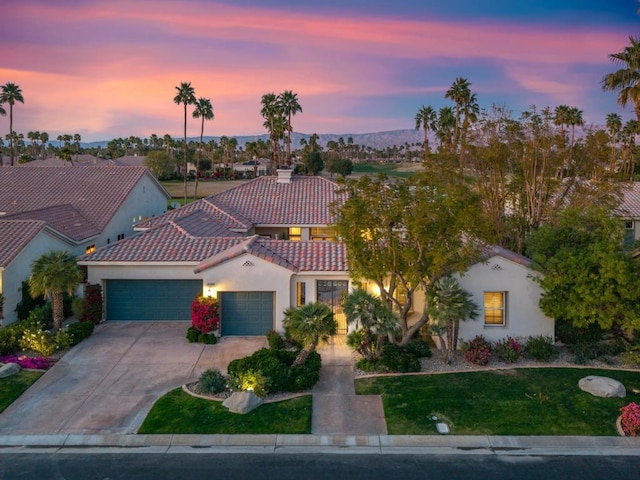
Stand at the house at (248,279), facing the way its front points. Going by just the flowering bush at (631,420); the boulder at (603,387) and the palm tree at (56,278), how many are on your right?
1

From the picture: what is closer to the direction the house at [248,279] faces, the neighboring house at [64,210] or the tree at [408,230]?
the tree

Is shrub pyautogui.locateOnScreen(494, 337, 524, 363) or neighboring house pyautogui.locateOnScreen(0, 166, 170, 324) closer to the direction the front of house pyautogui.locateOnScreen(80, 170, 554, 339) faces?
the shrub

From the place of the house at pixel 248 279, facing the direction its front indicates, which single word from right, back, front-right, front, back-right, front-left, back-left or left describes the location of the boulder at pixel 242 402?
front

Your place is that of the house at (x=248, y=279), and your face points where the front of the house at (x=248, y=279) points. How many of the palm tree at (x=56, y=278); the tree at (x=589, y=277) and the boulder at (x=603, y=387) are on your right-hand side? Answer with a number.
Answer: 1

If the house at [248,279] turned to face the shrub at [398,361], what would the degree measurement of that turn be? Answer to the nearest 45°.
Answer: approximately 45° to its left

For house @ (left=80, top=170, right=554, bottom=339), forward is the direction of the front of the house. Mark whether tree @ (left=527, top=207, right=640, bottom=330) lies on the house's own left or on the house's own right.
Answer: on the house's own left

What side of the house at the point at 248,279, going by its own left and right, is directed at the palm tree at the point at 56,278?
right

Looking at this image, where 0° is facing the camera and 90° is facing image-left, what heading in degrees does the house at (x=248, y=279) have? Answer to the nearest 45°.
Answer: approximately 0°

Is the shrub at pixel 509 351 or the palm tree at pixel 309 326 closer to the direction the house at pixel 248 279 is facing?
the palm tree
